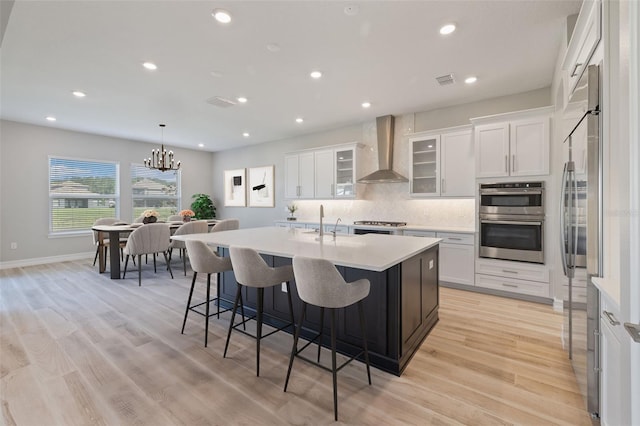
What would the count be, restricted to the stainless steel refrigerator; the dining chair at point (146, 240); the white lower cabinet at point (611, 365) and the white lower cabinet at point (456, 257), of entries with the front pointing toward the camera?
1

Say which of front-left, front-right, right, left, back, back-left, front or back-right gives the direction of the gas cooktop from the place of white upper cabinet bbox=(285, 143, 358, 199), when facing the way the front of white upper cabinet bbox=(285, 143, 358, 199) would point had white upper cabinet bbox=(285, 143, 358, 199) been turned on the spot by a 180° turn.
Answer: right

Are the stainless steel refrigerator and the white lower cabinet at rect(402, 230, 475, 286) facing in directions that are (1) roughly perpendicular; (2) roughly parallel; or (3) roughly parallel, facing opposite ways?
roughly perpendicular

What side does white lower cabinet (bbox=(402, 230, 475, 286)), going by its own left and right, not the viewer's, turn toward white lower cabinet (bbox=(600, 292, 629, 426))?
front

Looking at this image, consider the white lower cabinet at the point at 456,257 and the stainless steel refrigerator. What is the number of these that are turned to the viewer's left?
1

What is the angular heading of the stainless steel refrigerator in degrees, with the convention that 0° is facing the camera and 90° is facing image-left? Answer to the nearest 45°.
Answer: approximately 90°

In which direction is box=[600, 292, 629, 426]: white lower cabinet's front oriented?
to the viewer's left

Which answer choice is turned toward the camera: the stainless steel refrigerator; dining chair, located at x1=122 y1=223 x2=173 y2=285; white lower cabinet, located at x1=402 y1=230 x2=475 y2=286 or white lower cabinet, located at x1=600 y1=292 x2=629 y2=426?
white lower cabinet, located at x1=402 y1=230 x2=475 y2=286

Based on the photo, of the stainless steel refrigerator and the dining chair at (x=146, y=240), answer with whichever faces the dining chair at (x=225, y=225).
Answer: the stainless steel refrigerator

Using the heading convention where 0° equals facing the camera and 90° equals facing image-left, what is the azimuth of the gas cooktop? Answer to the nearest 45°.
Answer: approximately 0°

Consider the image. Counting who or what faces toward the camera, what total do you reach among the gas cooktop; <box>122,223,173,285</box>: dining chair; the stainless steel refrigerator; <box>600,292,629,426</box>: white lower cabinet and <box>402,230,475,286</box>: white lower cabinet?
2

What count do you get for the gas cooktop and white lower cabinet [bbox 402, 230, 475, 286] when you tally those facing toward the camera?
2

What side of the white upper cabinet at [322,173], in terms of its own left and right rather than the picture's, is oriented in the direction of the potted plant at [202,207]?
right

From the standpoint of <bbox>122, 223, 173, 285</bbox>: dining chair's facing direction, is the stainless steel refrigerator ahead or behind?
behind
